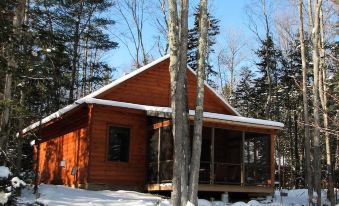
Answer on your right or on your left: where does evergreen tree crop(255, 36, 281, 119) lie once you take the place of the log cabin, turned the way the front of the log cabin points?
on your left

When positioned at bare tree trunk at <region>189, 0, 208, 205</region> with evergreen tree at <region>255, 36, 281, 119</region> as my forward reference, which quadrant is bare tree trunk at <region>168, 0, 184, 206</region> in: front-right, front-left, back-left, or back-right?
back-left

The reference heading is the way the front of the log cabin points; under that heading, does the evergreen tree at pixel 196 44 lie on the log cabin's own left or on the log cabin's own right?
on the log cabin's own left

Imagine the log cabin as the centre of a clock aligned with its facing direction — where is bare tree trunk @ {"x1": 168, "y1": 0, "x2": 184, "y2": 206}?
The bare tree trunk is roughly at 1 o'clock from the log cabin.

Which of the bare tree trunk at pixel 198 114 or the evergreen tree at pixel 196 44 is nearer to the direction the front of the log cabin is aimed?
the bare tree trunk

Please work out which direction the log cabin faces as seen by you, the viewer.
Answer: facing the viewer and to the right of the viewer

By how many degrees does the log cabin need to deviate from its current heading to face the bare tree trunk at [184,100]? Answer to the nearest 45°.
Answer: approximately 45° to its right

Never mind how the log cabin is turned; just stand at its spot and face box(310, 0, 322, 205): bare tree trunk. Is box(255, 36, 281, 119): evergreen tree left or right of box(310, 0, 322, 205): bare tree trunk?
left

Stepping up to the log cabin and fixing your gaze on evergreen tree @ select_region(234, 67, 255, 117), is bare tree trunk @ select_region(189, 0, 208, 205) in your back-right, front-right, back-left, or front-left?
back-right

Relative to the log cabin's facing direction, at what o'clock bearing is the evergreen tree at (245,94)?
The evergreen tree is roughly at 8 o'clock from the log cabin.

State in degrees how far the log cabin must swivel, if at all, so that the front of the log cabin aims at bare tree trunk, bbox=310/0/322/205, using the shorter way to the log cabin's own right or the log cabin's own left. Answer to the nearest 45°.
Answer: approximately 45° to the log cabin's own left
